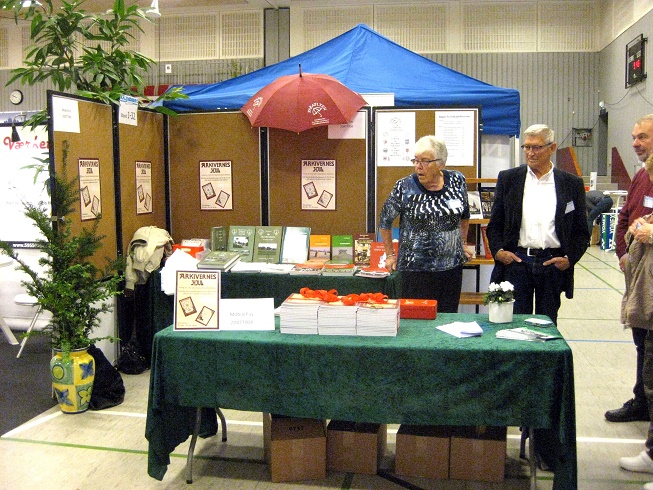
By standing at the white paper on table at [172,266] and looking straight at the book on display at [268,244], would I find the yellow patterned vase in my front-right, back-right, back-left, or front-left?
back-right

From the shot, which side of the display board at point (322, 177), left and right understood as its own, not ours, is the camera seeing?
front

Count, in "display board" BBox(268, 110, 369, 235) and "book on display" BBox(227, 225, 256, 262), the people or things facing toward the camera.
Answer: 2

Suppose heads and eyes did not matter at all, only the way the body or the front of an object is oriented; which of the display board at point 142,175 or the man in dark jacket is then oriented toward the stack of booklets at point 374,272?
the display board

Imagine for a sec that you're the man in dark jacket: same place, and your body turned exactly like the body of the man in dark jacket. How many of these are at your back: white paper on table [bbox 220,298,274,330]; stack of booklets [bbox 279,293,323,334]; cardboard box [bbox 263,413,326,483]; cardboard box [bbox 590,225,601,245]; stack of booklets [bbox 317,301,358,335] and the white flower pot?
1

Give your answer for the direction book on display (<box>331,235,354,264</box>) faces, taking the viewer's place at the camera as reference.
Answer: facing the viewer

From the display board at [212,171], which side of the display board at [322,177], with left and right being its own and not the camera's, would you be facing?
right

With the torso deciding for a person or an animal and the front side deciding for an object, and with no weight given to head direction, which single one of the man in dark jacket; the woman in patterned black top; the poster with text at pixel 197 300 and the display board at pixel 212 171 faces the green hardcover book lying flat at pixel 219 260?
the display board

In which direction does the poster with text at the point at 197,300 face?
toward the camera

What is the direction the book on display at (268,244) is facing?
toward the camera

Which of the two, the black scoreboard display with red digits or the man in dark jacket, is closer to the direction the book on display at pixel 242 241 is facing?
the man in dark jacket

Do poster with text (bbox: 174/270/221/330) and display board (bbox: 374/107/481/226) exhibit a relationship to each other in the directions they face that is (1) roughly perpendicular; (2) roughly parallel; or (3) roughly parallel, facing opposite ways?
roughly parallel

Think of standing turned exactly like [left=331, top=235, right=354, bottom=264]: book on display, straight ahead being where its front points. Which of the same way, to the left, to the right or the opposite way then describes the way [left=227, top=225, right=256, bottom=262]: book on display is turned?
the same way

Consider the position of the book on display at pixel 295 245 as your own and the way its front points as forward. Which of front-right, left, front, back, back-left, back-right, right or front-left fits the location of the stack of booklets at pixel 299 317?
front

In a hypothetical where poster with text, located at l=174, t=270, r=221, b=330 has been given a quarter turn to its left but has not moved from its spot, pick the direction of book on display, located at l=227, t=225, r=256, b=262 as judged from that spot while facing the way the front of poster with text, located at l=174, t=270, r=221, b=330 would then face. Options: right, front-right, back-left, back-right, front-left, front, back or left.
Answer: left

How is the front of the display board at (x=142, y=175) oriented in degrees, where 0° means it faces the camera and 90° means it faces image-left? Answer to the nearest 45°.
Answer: approximately 315°

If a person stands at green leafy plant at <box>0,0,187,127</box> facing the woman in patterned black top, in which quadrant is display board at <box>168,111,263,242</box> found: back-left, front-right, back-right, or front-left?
front-left
